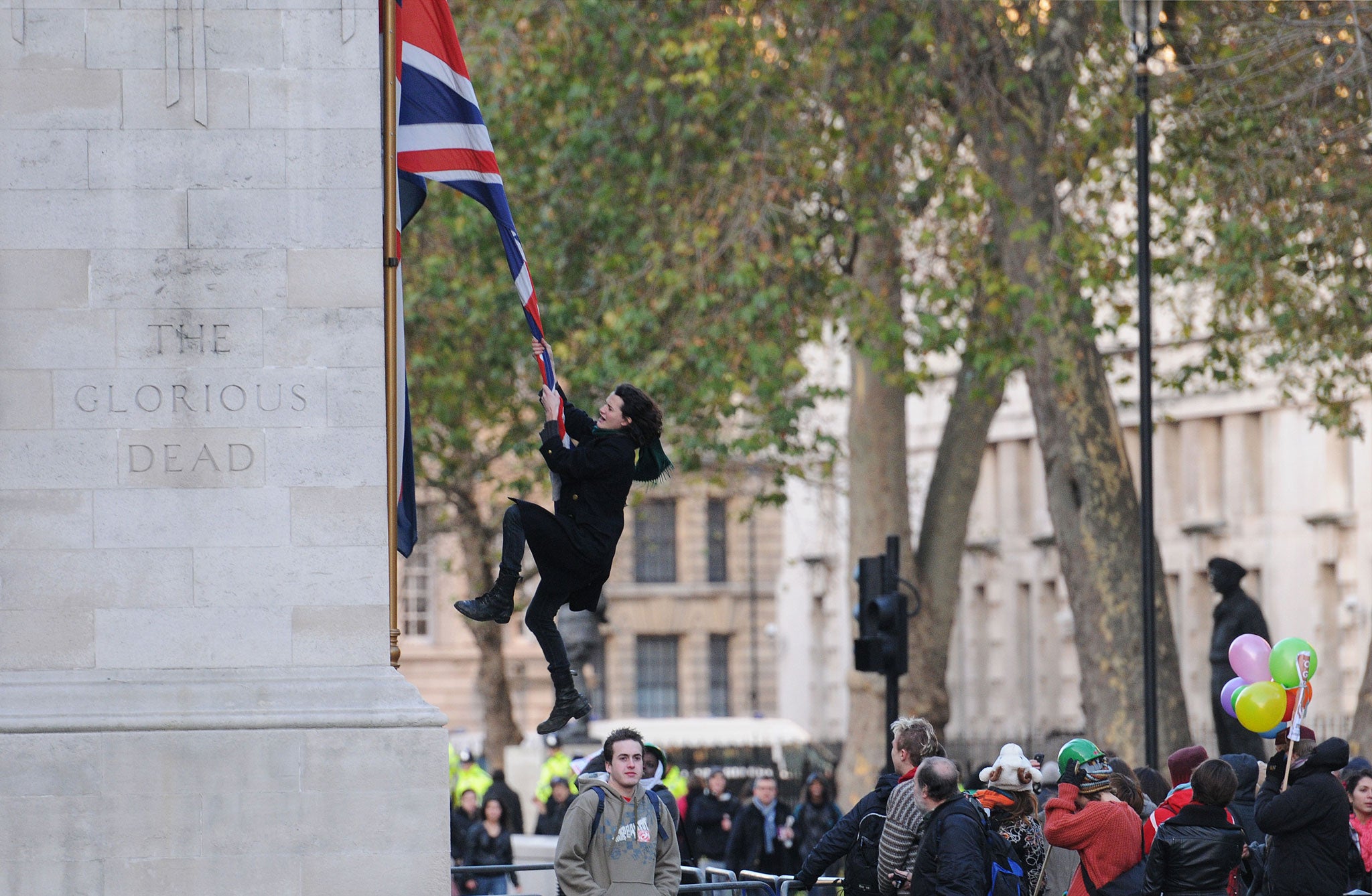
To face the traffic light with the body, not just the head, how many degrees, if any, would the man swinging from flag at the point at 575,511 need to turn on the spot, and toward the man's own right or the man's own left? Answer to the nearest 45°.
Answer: approximately 90° to the man's own right

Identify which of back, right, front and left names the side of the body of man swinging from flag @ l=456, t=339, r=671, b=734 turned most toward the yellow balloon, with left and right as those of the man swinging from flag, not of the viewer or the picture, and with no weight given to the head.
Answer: back

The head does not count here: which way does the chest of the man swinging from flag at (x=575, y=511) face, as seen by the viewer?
to the viewer's left

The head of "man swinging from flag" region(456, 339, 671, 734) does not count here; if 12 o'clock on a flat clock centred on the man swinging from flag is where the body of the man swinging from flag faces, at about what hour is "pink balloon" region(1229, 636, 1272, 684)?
The pink balloon is roughly at 5 o'clock from the man swinging from flag.

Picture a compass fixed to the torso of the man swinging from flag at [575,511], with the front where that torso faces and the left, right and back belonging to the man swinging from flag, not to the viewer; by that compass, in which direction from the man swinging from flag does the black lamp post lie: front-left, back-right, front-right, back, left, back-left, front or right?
back-right

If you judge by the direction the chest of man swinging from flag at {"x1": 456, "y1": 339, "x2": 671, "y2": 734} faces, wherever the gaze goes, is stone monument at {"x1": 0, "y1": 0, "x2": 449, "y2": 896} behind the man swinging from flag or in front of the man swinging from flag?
in front

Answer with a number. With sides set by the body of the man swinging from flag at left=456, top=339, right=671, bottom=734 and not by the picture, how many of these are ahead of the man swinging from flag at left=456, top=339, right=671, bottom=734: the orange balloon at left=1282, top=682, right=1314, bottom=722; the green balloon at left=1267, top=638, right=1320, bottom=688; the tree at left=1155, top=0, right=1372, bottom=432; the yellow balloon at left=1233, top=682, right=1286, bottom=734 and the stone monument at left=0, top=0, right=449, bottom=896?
1

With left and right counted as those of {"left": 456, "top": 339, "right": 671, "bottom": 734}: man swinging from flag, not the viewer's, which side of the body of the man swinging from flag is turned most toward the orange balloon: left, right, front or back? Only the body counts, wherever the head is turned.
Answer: back

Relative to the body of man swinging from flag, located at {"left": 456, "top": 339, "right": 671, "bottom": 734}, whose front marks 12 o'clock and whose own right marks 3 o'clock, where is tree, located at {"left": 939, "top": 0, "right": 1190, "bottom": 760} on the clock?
The tree is roughly at 4 o'clock from the man swinging from flag.

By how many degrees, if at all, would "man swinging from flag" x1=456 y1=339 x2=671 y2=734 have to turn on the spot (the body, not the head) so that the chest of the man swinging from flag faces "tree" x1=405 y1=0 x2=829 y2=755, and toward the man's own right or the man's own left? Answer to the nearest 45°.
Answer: approximately 90° to the man's own right
